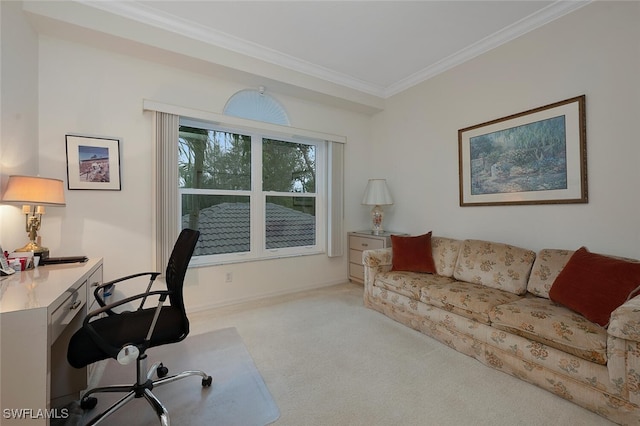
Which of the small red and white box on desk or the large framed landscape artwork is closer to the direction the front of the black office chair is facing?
the small red and white box on desk

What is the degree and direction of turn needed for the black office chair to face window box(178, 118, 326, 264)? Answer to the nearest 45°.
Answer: approximately 135° to its right

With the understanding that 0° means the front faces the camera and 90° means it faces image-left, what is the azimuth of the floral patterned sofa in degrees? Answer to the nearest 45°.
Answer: approximately 45°

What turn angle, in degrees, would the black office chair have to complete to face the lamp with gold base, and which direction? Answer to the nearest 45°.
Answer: approximately 45° to its right

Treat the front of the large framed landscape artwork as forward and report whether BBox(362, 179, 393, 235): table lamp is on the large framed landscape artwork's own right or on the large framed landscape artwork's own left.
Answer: on the large framed landscape artwork's own right

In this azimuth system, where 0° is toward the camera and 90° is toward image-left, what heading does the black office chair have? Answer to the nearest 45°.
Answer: approximately 90°

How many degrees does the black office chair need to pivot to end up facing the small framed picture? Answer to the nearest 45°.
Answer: approximately 90° to its right
